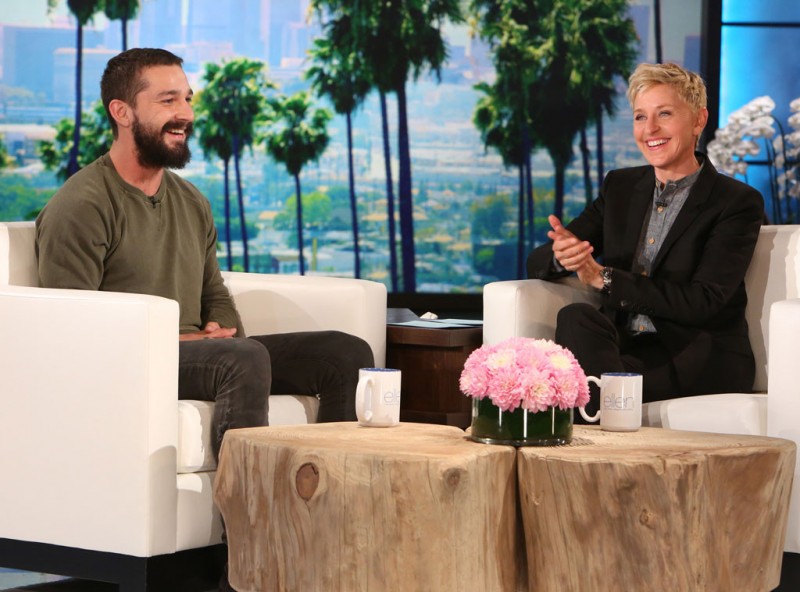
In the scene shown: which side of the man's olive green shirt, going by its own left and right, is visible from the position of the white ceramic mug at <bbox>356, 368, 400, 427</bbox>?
front

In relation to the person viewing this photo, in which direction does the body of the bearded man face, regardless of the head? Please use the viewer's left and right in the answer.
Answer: facing the viewer and to the right of the viewer

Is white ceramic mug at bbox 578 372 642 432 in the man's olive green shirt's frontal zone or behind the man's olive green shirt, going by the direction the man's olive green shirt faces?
frontal zone

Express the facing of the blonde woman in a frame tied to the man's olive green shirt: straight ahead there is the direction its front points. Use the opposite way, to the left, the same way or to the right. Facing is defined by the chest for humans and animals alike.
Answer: to the right

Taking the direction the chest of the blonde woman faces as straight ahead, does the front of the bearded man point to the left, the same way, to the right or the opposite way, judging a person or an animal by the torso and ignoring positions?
to the left

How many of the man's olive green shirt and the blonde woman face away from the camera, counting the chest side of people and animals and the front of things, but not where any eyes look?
0

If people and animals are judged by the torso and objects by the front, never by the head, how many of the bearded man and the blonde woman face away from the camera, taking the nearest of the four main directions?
0

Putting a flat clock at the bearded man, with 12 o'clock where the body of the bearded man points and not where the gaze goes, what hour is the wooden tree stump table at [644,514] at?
The wooden tree stump table is roughly at 12 o'clock from the bearded man.

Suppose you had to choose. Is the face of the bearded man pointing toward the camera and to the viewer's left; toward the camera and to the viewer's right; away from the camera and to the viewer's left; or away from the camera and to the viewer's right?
toward the camera and to the viewer's right

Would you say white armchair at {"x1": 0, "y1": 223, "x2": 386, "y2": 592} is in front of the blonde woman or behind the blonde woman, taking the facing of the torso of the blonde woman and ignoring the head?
in front

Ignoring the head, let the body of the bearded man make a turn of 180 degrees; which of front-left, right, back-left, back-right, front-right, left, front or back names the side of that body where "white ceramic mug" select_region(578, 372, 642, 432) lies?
back

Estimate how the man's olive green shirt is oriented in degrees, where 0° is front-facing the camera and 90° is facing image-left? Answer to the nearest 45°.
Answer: approximately 315°

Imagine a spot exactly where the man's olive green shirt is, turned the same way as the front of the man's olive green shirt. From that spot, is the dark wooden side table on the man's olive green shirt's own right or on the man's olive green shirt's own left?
on the man's olive green shirt's own left
